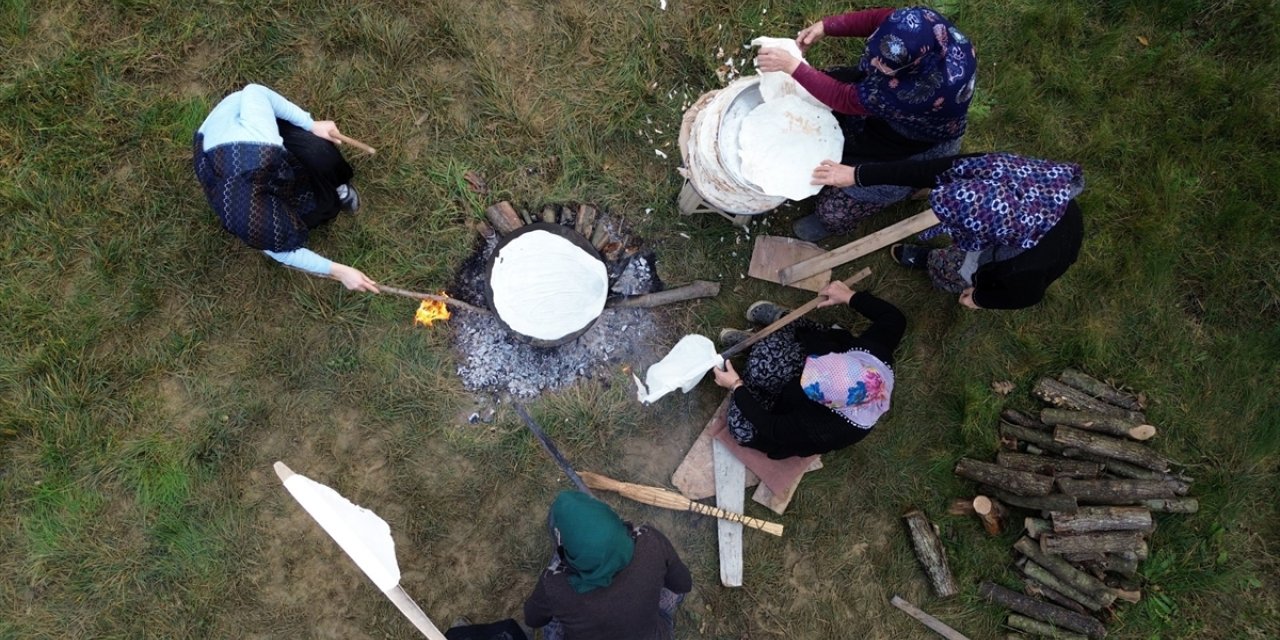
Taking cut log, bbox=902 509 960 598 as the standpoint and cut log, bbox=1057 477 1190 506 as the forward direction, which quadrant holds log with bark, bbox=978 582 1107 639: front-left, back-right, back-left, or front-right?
front-right

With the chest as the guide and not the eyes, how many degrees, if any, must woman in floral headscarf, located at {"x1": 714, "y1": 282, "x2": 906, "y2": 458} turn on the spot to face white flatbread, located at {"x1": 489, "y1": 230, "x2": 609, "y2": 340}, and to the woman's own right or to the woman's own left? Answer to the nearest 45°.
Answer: approximately 45° to the woman's own left

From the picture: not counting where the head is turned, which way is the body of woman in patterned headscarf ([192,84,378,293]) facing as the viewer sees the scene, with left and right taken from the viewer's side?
facing to the right of the viewer

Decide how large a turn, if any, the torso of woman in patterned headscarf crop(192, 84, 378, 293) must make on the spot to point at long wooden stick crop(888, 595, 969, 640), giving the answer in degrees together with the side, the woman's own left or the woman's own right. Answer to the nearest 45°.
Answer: approximately 45° to the woman's own right

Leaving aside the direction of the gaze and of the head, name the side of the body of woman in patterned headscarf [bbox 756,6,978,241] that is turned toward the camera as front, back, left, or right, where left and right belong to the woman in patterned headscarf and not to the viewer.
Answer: left

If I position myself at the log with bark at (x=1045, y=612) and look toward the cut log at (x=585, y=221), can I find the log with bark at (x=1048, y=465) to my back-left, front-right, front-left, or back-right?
front-right

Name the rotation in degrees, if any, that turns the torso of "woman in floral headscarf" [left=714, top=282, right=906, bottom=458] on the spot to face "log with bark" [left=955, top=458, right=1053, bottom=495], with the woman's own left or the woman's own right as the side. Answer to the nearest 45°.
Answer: approximately 135° to the woman's own right

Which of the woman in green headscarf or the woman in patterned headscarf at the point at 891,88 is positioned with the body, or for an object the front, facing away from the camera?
the woman in green headscarf

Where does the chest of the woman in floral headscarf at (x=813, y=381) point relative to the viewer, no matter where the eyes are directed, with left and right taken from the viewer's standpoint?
facing away from the viewer and to the left of the viewer

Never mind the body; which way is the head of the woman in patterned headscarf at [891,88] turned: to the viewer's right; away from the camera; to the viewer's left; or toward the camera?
to the viewer's left

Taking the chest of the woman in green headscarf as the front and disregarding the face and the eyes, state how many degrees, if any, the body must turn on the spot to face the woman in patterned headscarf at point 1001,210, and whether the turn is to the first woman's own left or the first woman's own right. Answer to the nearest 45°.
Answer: approximately 45° to the first woman's own right

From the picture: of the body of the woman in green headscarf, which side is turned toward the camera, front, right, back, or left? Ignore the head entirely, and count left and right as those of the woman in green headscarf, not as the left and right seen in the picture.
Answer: back
